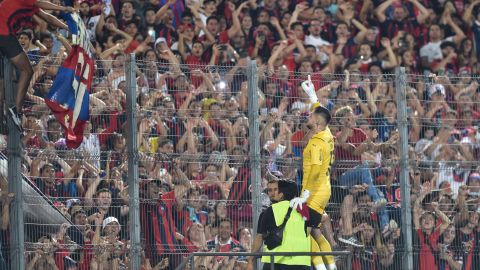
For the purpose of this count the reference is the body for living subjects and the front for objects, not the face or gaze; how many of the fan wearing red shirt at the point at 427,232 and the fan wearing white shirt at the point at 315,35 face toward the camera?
2

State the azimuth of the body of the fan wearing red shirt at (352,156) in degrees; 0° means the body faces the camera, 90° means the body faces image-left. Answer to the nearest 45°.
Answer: approximately 315°

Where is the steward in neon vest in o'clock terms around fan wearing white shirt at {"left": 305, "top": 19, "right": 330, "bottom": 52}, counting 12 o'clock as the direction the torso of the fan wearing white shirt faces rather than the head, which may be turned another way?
The steward in neon vest is roughly at 12 o'clock from the fan wearing white shirt.

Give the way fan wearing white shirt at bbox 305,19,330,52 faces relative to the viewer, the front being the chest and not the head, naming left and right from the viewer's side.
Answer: facing the viewer

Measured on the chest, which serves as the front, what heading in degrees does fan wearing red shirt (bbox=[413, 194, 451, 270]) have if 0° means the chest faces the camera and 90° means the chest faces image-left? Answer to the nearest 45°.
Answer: approximately 0°
